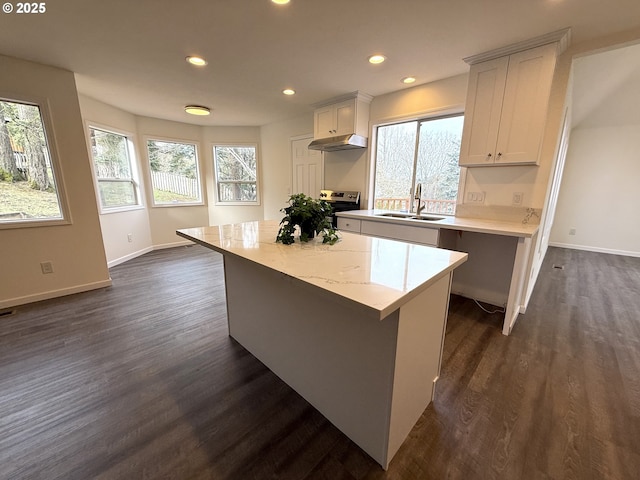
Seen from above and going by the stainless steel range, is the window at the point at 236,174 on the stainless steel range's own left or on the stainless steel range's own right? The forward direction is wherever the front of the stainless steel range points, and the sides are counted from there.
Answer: on the stainless steel range's own right

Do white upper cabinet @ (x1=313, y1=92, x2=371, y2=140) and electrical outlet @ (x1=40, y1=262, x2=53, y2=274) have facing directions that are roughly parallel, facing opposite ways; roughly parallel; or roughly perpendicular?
roughly perpendicular

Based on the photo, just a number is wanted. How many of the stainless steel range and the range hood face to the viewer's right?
0

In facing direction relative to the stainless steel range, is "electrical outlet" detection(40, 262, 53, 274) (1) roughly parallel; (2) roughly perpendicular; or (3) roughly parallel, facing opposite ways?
roughly perpendicular

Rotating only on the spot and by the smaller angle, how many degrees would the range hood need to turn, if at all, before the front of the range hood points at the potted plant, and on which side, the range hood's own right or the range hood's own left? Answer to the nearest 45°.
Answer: approximately 45° to the range hood's own left

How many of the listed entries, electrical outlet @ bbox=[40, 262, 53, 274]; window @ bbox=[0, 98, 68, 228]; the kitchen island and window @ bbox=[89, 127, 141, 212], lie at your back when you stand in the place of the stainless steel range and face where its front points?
0

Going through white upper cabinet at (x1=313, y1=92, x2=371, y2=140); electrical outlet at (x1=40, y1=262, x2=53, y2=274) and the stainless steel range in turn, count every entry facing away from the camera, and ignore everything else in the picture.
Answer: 0

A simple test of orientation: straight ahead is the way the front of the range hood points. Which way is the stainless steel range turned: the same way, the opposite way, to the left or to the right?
the same way

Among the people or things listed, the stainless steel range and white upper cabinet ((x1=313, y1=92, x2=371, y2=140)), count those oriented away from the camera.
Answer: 0

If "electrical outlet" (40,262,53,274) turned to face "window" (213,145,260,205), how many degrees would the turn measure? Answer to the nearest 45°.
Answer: approximately 90° to its left

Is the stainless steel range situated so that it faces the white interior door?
no

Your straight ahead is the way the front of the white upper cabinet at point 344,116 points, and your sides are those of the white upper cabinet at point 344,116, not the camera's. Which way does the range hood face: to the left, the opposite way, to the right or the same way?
the same way

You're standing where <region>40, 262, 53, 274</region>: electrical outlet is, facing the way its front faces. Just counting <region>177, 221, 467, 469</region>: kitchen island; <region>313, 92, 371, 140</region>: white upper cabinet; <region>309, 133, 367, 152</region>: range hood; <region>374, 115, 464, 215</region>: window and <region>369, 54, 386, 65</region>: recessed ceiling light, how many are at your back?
0

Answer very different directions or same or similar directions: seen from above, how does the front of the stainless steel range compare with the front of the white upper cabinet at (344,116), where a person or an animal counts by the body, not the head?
same or similar directions

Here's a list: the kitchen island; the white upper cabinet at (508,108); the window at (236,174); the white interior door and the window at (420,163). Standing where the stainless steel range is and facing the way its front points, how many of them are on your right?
2

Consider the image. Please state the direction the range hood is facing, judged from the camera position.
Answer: facing the viewer and to the left of the viewer

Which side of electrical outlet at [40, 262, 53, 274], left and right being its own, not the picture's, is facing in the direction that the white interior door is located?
left

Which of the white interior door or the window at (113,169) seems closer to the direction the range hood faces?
the window
